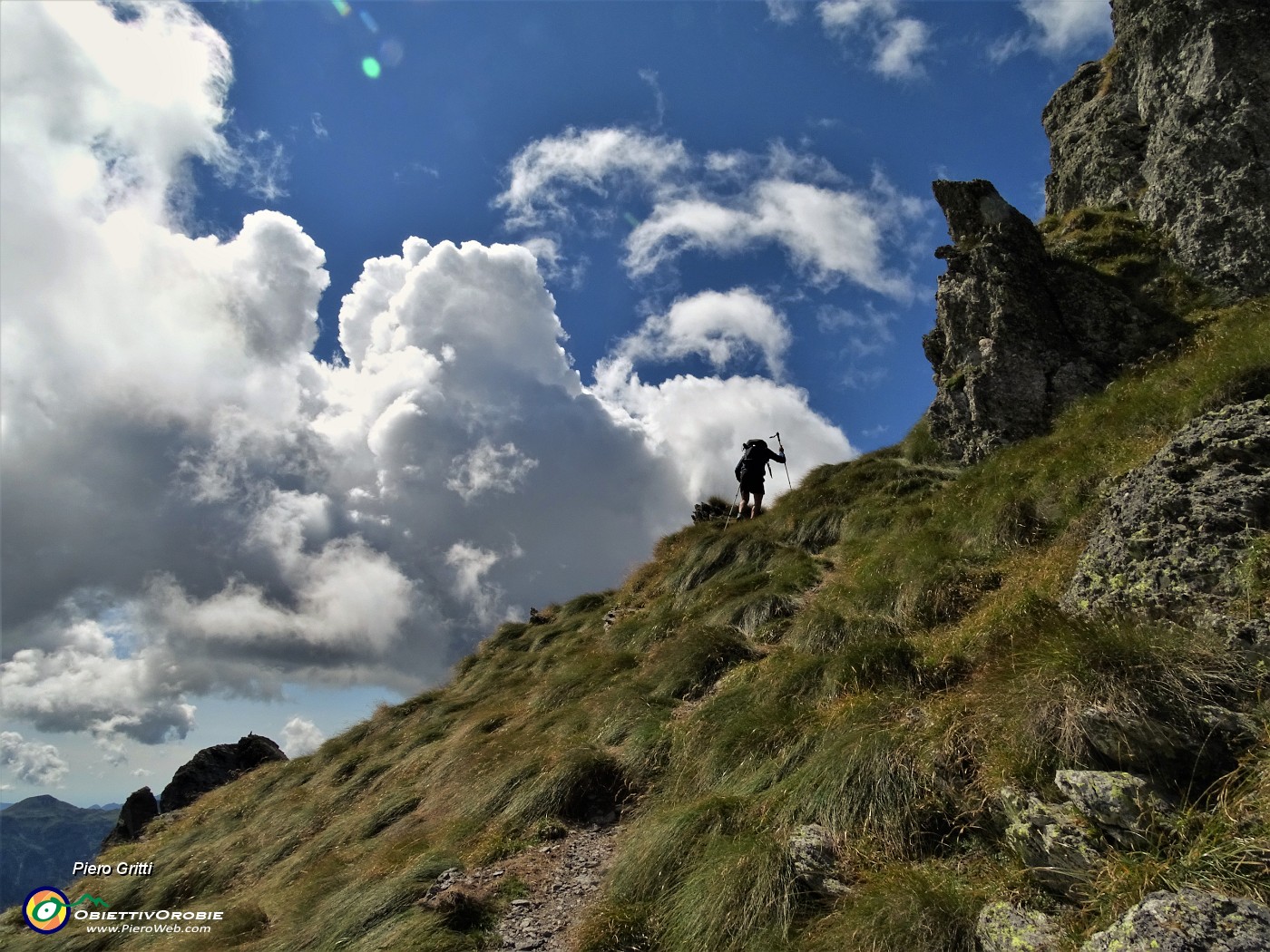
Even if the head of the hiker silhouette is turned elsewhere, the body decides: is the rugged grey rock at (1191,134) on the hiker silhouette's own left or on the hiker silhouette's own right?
on the hiker silhouette's own right

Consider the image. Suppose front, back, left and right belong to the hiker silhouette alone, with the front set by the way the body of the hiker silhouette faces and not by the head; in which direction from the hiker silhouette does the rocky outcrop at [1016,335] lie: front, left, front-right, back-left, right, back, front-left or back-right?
right

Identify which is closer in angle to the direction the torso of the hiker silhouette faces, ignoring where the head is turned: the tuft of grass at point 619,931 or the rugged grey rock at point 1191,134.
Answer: the rugged grey rock

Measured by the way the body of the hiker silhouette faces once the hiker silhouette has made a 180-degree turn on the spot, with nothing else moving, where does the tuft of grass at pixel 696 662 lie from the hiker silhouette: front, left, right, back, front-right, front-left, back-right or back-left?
front-left

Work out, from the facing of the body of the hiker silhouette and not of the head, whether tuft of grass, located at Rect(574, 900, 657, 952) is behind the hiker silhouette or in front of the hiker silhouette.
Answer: behind

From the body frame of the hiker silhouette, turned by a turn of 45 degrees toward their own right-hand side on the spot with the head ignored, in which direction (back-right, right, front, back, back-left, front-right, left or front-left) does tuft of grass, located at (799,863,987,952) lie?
right

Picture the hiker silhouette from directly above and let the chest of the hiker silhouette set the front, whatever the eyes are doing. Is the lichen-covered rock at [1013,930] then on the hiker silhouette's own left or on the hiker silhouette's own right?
on the hiker silhouette's own right

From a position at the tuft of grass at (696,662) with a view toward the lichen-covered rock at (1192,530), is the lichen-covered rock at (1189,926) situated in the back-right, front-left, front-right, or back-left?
front-right

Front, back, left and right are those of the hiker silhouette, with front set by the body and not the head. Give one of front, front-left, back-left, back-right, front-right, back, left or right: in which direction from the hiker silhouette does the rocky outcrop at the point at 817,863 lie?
back-right

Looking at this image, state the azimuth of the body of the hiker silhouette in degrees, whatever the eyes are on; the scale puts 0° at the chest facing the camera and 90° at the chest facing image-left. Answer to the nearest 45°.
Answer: approximately 225°

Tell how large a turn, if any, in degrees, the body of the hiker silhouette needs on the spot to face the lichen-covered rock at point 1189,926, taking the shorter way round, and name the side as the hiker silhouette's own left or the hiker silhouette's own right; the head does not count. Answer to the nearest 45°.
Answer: approximately 135° to the hiker silhouette's own right

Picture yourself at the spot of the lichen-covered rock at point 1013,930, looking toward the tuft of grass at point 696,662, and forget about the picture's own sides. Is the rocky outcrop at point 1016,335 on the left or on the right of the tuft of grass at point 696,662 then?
right
